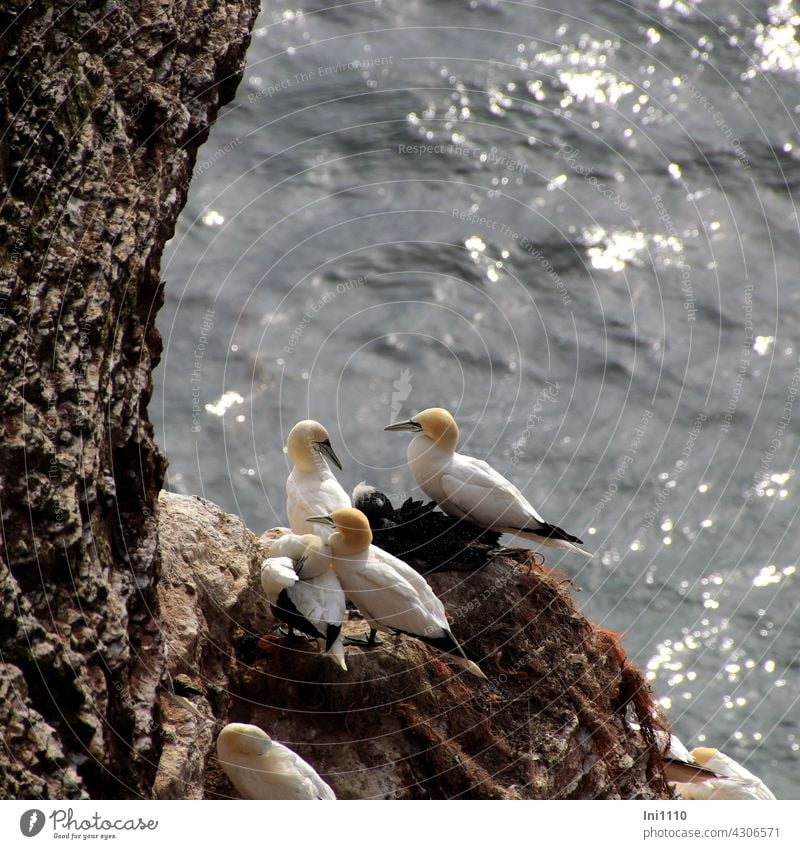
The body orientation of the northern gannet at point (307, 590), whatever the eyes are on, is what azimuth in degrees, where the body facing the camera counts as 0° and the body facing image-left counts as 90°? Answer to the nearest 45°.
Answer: approximately 135°

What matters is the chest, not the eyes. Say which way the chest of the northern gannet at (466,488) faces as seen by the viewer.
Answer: to the viewer's left

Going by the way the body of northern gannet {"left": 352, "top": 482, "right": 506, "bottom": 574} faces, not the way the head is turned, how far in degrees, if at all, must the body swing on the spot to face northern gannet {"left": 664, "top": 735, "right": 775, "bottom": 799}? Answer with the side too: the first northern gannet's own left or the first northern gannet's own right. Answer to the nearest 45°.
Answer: approximately 180°

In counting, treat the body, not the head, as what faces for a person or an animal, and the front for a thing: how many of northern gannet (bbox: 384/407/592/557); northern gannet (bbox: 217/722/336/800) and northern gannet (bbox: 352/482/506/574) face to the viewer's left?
3

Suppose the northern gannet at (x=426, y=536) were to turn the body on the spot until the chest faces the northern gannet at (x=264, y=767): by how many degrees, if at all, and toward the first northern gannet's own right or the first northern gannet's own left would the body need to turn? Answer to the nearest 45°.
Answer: approximately 90° to the first northern gannet's own left

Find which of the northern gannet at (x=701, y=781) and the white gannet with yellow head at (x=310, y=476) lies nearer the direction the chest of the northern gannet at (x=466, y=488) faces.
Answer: the white gannet with yellow head

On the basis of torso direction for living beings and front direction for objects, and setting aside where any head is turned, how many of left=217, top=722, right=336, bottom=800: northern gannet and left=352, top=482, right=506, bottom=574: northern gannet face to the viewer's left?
2

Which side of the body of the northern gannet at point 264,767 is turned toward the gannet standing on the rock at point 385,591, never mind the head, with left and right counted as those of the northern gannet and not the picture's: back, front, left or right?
right

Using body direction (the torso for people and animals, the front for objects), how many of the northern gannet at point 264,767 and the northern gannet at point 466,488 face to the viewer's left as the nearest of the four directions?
2

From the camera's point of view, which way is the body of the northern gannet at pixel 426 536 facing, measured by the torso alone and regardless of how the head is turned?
to the viewer's left

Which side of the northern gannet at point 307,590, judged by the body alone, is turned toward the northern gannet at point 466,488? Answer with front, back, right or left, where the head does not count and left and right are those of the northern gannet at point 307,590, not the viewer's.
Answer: right

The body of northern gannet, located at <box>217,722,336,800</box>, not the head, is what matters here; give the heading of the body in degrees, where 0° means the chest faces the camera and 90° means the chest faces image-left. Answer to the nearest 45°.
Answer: approximately 90°
